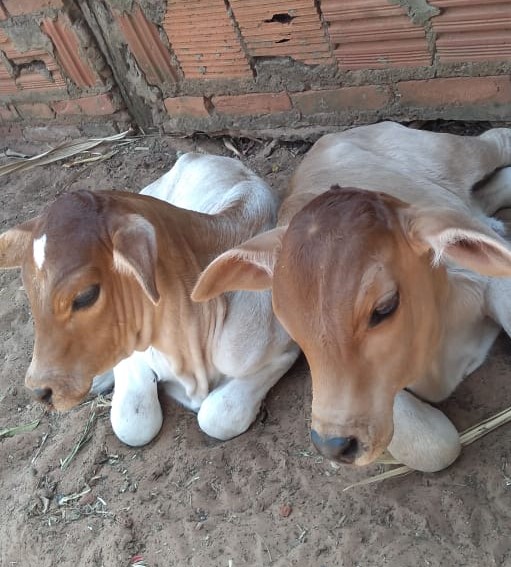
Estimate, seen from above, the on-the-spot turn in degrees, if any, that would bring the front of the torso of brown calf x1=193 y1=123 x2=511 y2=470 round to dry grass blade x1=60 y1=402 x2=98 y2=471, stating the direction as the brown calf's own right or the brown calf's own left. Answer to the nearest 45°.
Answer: approximately 90° to the brown calf's own right

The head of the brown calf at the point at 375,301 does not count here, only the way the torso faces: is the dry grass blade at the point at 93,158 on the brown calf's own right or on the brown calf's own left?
on the brown calf's own right

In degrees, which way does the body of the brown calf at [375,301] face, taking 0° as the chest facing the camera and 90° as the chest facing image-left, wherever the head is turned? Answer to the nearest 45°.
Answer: approximately 45°

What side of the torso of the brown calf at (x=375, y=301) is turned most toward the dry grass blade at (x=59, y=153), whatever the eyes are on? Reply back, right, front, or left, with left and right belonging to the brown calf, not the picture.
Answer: right
